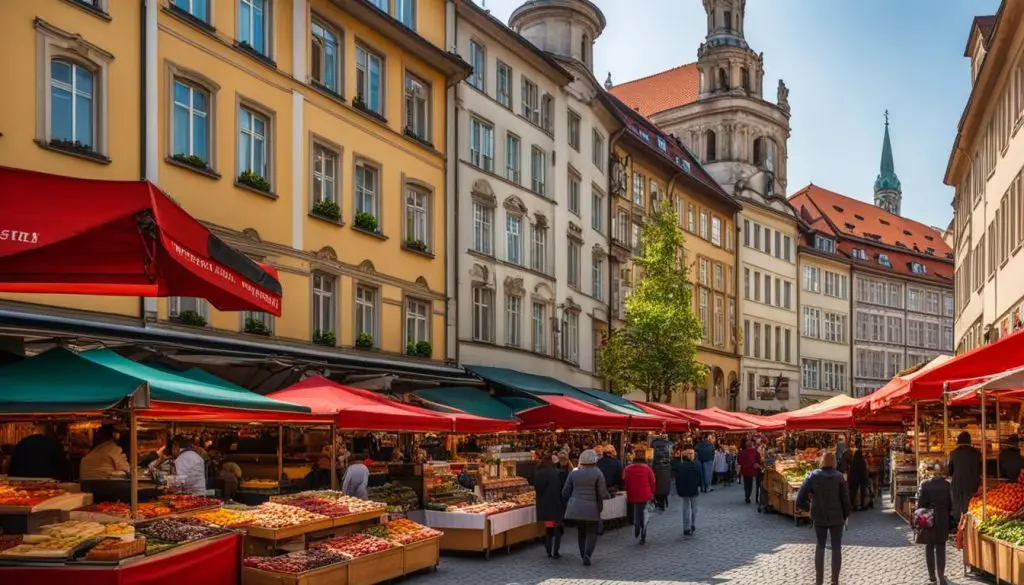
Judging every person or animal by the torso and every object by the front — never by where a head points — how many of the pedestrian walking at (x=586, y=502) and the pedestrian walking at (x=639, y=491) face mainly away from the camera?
2

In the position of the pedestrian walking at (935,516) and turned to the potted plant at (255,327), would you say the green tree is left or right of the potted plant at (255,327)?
right

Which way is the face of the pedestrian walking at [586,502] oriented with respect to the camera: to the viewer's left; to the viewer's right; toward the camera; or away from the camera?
away from the camera

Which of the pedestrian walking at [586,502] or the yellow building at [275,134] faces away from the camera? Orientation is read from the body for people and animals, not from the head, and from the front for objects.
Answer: the pedestrian walking

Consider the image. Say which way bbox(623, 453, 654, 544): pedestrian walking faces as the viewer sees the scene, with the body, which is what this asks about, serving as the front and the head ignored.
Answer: away from the camera

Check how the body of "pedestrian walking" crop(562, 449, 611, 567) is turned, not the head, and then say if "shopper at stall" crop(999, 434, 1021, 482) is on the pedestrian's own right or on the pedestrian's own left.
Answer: on the pedestrian's own right

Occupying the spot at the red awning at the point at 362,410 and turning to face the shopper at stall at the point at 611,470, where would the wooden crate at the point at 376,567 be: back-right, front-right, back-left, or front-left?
back-right

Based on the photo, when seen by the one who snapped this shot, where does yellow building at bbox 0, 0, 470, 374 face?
facing the viewer and to the right of the viewer

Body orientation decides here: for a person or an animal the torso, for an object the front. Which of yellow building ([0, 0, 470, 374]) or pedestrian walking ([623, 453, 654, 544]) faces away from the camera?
the pedestrian walking

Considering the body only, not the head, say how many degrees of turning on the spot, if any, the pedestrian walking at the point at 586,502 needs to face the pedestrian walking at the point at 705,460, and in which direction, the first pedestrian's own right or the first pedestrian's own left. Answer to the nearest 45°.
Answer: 0° — they already face them
